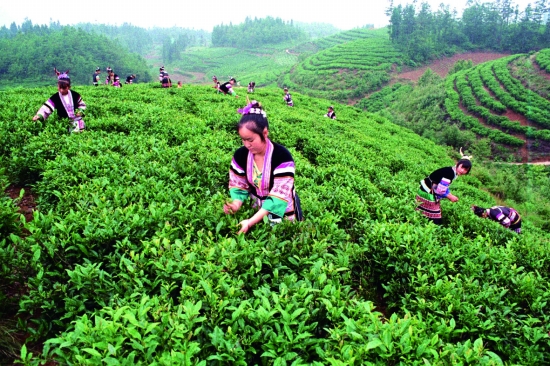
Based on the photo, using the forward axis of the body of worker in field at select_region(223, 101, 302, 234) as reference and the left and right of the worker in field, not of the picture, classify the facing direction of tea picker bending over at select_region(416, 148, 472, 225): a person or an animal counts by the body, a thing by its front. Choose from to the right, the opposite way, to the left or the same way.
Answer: to the left

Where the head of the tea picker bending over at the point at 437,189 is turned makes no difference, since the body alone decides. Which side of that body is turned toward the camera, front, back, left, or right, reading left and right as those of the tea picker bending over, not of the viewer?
right

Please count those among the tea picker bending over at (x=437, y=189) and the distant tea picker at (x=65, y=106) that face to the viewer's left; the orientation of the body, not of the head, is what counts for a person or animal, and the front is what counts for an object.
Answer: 0

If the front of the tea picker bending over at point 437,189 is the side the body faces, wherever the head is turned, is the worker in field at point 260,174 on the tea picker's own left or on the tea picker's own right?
on the tea picker's own right

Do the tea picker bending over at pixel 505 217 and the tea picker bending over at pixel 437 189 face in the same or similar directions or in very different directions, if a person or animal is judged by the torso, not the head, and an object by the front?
very different directions

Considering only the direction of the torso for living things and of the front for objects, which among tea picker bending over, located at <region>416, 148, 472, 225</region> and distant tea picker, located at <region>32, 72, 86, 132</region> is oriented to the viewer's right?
the tea picker bending over

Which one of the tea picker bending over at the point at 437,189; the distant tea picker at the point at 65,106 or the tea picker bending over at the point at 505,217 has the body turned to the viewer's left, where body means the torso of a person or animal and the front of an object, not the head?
the tea picker bending over at the point at 505,217

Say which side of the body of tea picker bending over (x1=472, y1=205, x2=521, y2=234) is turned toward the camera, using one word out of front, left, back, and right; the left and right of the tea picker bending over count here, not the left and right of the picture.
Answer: left

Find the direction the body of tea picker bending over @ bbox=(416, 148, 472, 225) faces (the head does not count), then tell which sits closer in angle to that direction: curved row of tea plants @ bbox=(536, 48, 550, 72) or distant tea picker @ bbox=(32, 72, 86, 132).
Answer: the curved row of tea plants

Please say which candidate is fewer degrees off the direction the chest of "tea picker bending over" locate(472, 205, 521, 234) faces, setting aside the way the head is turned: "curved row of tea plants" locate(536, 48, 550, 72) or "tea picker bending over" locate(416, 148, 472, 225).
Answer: the tea picker bending over

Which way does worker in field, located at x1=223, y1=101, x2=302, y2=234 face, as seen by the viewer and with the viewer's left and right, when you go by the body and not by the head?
facing the viewer and to the left of the viewer

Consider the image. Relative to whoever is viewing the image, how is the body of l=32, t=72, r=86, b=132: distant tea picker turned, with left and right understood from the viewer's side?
facing the viewer

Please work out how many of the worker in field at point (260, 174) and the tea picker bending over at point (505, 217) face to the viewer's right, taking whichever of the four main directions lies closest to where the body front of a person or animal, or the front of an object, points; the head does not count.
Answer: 0

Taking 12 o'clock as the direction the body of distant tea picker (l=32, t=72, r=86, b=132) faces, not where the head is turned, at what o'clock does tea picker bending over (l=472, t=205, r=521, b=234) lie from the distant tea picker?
The tea picker bending over is roughly at 10 o'clock from the distant tea picker.
